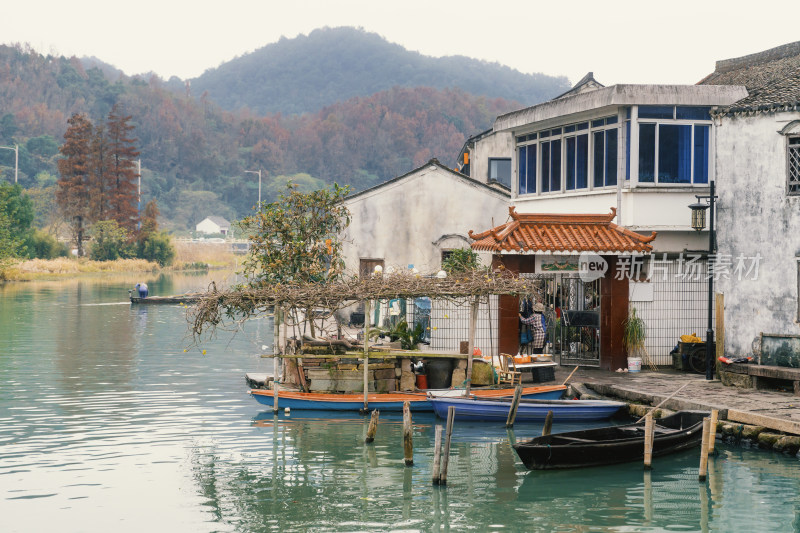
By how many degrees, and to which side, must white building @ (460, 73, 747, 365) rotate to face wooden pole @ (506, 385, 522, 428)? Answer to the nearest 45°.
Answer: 0° — it already faces it

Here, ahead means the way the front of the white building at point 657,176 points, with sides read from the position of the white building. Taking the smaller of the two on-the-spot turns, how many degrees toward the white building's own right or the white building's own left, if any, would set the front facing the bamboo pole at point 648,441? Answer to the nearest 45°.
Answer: approximately 45° to the white building's own left

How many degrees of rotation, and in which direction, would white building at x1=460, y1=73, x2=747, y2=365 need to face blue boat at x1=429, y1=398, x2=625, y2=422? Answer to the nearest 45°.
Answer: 0° — it already faces it

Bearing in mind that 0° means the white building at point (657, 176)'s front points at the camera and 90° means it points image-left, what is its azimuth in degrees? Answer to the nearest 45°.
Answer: approximately 45°

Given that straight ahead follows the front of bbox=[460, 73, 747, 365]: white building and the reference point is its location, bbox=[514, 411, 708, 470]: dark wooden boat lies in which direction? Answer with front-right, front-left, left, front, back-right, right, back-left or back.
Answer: front-left

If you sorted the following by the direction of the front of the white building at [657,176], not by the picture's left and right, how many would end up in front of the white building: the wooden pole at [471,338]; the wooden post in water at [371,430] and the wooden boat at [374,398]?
3

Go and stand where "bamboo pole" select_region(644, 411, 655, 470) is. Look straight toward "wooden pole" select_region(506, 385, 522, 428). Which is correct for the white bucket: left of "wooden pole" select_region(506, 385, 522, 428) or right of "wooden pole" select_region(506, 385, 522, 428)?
right
